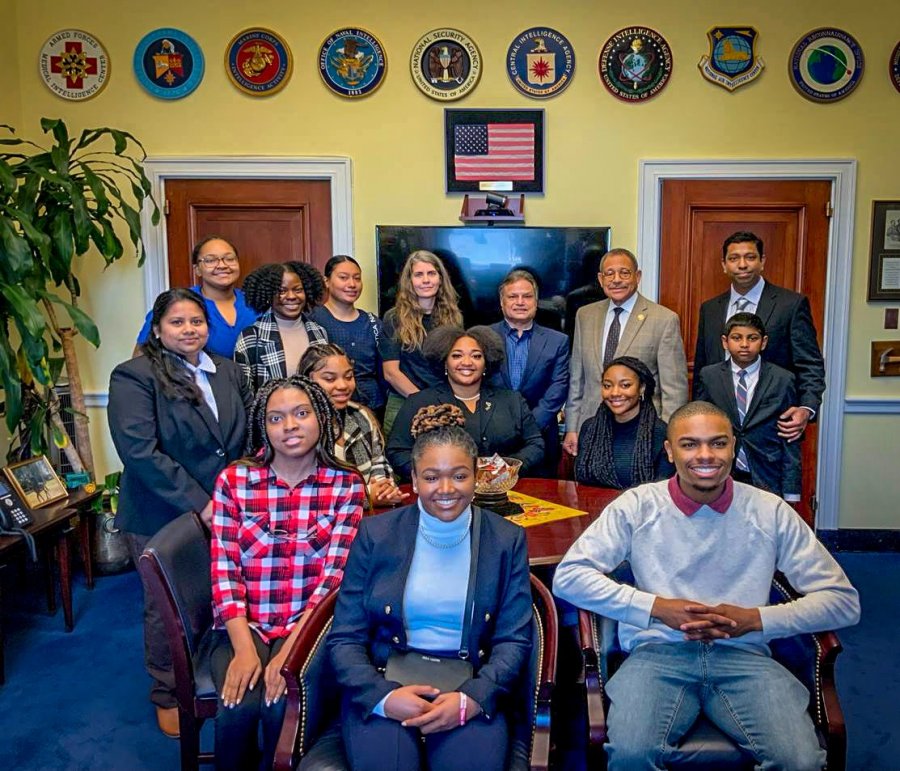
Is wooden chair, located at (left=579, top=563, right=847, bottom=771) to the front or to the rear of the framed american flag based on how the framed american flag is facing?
to the front

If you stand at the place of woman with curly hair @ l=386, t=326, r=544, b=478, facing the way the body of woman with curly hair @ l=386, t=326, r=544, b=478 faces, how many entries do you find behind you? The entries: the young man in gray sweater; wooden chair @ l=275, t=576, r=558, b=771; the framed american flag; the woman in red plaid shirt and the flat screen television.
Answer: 2

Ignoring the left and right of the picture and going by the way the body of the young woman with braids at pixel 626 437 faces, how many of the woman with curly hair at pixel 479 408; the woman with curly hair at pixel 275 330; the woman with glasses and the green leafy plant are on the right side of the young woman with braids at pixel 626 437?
4

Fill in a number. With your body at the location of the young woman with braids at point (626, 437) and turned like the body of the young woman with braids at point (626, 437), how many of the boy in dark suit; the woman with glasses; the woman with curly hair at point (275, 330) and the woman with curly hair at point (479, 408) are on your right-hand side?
3

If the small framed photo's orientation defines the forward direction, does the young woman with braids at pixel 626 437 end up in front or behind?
in front
